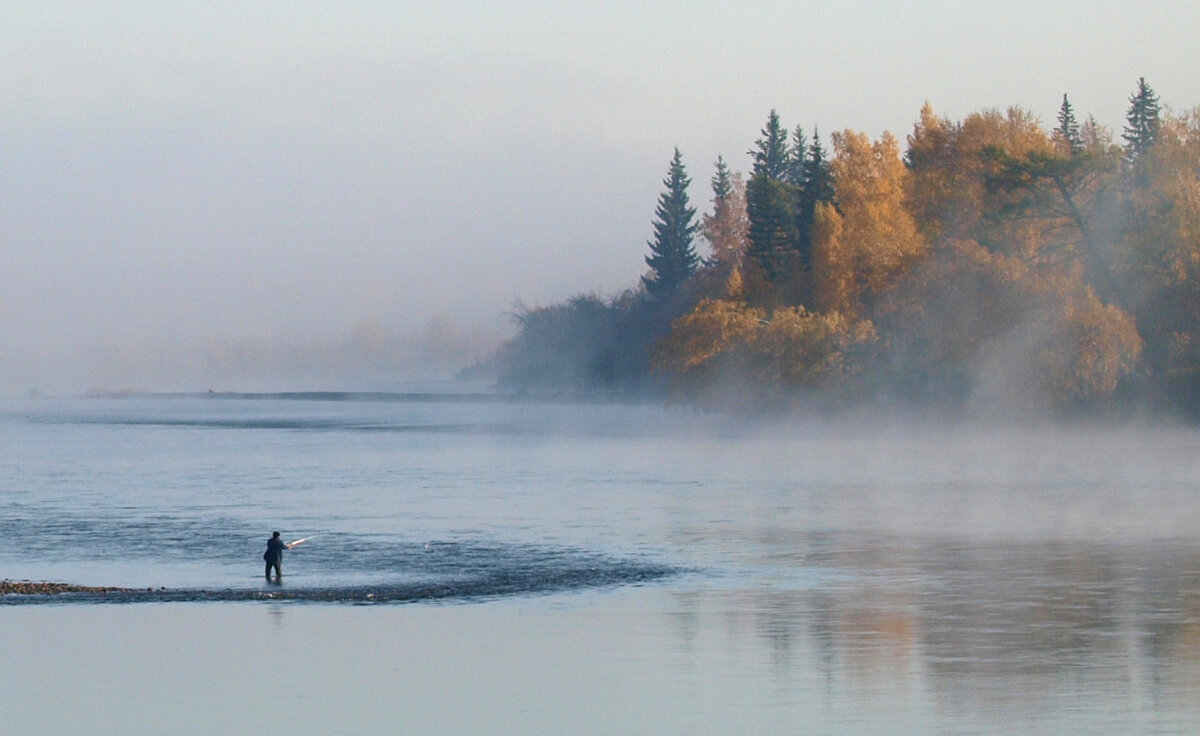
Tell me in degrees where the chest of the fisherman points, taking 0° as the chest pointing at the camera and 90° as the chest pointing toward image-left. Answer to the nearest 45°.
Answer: approximately 225°
